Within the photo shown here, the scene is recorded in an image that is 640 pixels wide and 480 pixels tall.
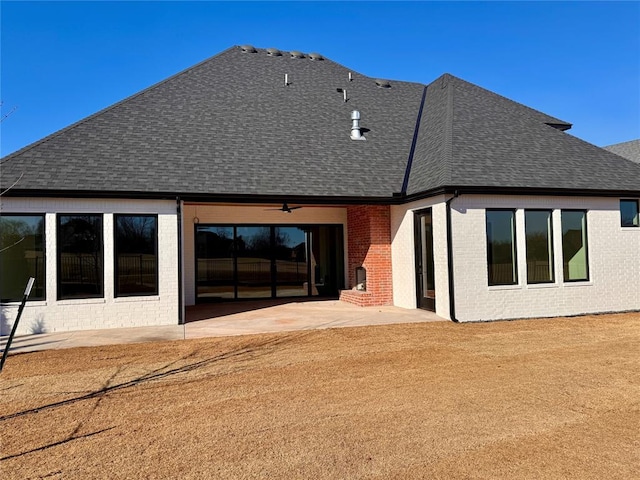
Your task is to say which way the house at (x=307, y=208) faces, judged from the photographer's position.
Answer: facing away from the viewer
